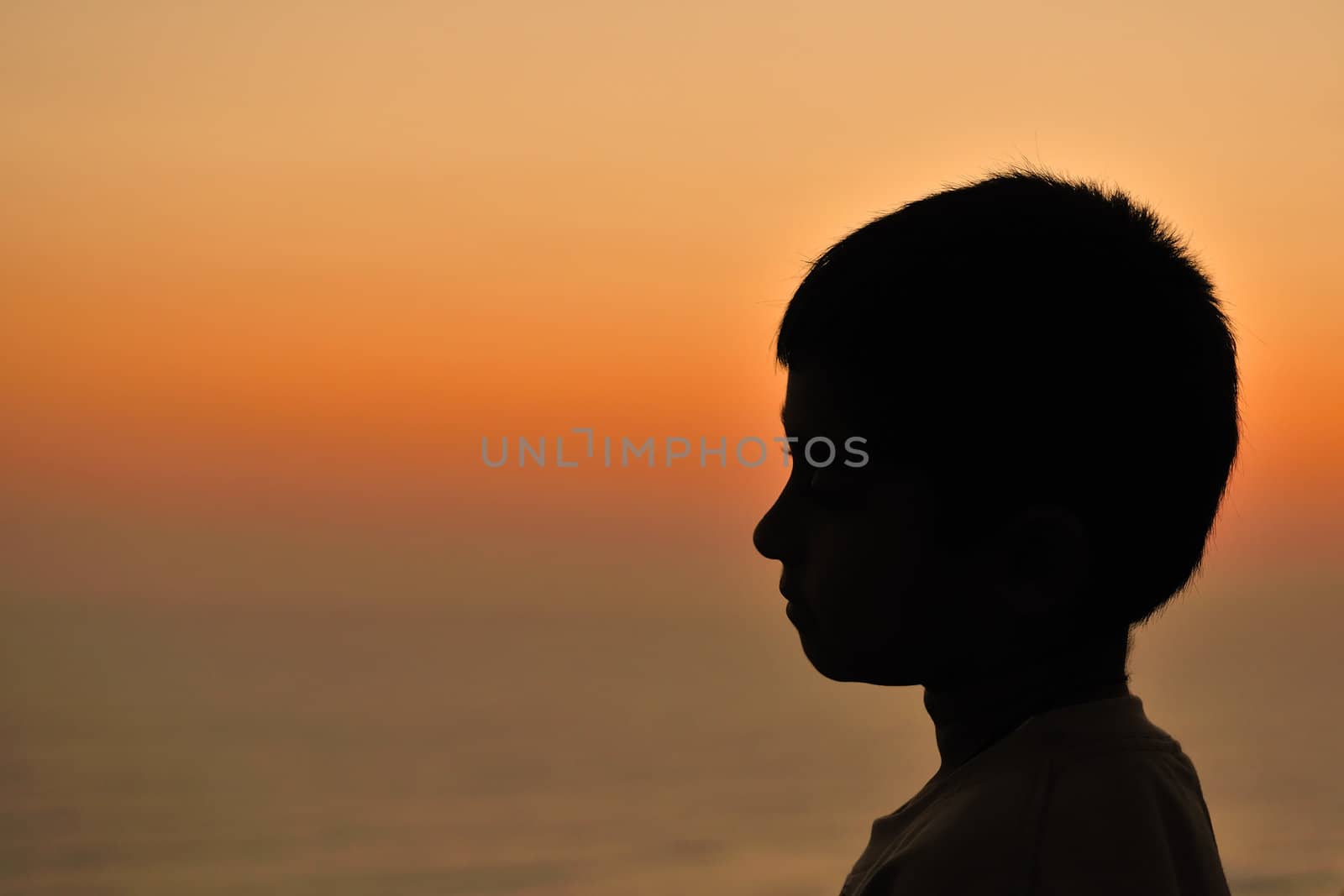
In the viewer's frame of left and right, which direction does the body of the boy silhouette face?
facing to the left of the viewer
